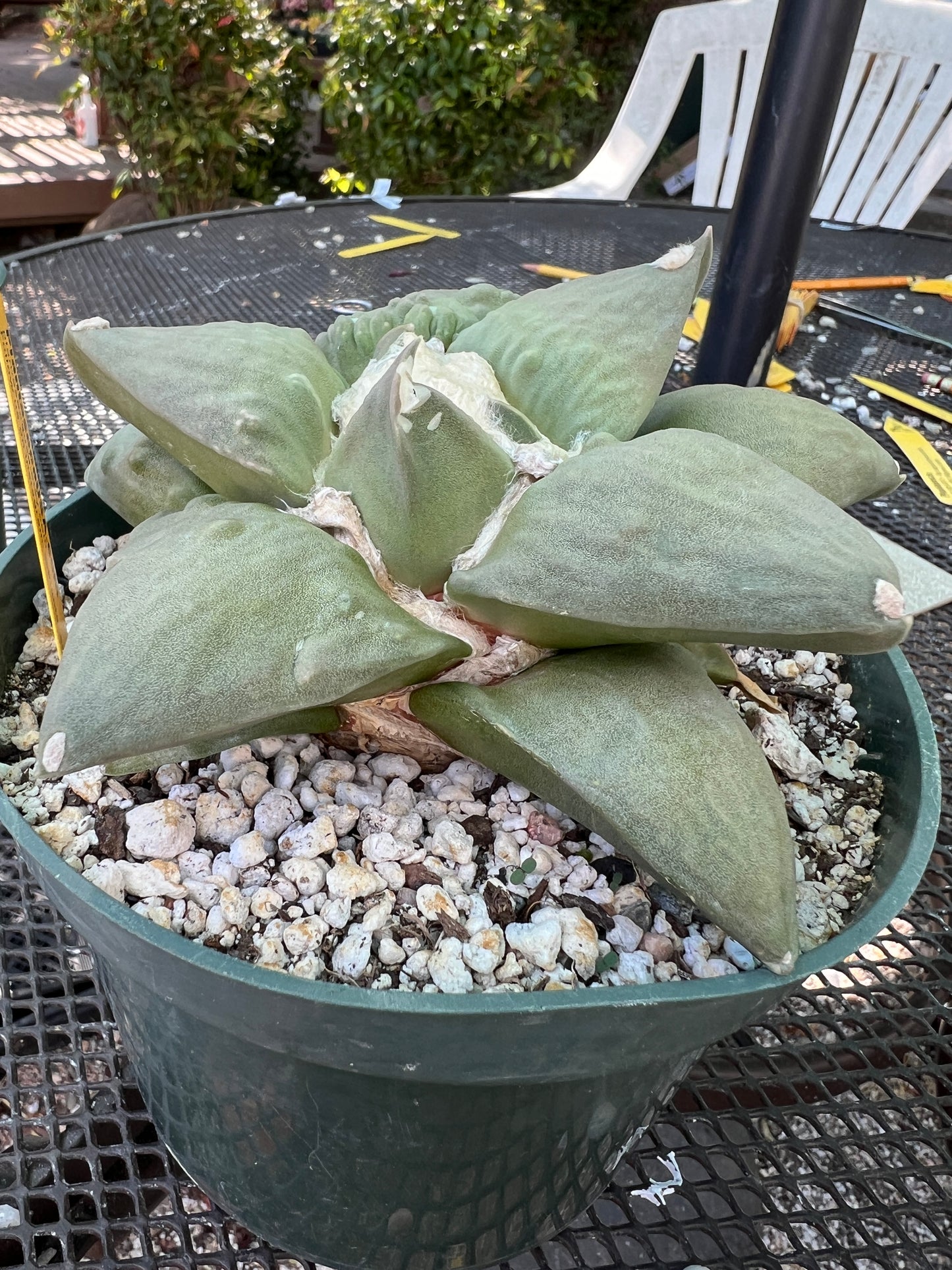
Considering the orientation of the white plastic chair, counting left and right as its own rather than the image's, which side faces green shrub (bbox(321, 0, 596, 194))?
right

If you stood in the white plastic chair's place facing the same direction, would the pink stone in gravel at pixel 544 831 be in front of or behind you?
in front

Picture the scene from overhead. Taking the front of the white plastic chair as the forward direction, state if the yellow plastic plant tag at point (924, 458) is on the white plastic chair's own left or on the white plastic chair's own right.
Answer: on the white plastic chair's own left

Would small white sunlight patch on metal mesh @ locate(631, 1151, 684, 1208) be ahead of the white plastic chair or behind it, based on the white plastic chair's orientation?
ahead

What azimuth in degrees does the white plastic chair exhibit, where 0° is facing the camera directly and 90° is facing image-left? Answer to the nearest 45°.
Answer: approximately 45°

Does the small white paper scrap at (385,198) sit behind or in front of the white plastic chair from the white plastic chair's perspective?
in front

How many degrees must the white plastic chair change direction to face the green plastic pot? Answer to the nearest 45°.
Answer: approximately 45° to its left
